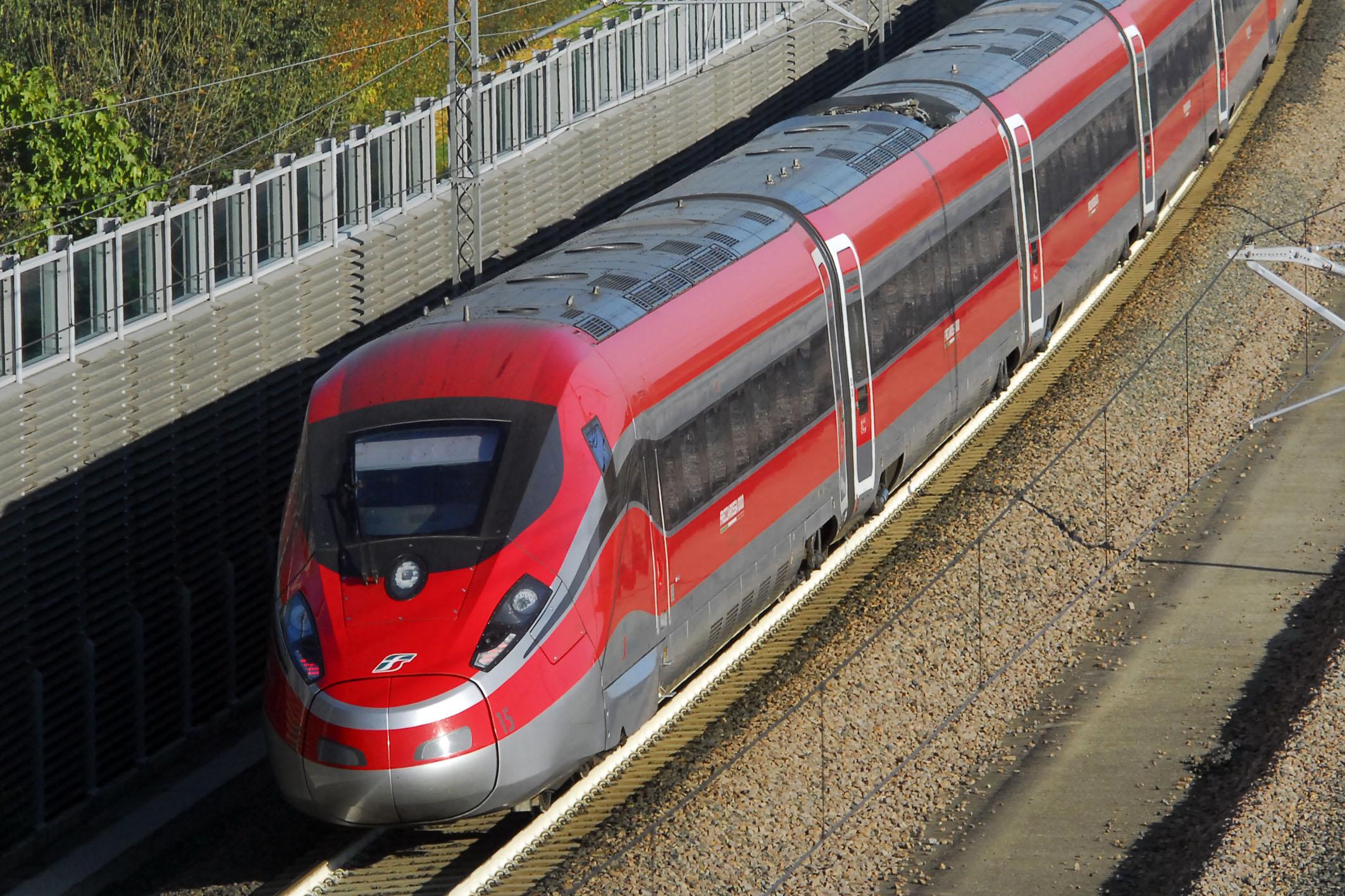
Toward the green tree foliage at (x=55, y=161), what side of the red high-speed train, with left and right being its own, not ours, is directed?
right

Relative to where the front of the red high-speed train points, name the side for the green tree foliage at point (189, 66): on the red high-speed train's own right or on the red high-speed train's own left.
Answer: on the red high-speed train's own right

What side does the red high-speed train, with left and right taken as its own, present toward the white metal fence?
right
